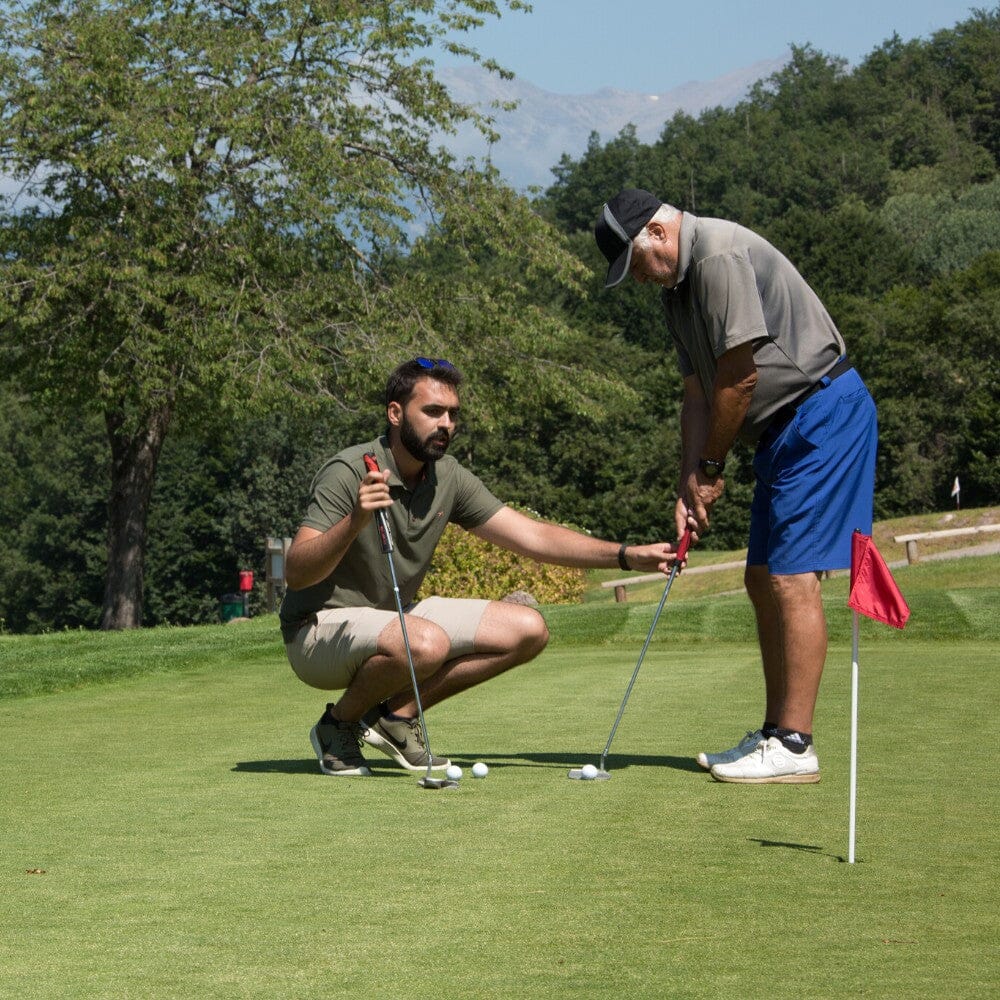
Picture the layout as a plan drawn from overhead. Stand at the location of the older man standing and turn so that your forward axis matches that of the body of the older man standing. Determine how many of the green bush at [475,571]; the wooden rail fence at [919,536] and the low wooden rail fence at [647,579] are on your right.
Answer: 3

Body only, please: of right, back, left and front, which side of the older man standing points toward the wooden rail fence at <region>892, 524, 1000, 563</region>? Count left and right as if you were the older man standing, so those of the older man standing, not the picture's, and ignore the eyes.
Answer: right

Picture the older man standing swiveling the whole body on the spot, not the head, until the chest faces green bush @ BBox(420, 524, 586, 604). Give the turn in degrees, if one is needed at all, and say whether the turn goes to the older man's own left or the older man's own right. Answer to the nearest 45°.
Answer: approximately 90° to the older man's own right

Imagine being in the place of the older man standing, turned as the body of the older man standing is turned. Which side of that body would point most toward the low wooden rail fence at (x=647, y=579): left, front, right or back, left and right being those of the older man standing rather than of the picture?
right

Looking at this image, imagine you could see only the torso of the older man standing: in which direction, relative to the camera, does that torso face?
to the viewer's left

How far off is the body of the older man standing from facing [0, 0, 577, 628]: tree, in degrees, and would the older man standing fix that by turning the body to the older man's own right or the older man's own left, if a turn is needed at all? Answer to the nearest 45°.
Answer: approximately 90° to the older man's own right
